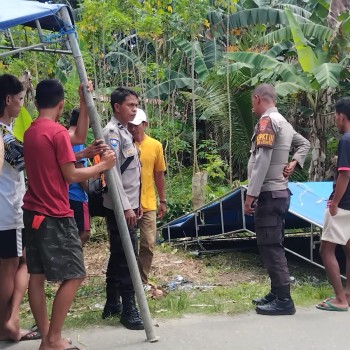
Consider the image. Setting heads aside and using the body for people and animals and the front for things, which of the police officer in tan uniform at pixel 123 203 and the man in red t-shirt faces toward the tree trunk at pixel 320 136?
the man in red t-shirt

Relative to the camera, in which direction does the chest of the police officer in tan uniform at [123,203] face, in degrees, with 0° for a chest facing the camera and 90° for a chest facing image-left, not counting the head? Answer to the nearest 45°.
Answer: approximately 315°

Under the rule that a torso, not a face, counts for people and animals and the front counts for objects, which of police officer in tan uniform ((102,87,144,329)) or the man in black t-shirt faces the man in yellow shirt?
the man in black t-shirt

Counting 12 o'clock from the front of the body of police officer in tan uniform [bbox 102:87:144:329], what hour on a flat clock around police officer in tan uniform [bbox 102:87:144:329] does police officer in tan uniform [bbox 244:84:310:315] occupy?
police officer in tan uniform [bbox 244:84:310:315] is roughly at 10 o'clock from police officer in tan uniform [bbox 102:87:144:329].

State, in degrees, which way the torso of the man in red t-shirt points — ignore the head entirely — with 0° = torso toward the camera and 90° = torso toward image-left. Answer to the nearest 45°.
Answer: approximately 225°

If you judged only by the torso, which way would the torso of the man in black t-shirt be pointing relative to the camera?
to the viewer's left

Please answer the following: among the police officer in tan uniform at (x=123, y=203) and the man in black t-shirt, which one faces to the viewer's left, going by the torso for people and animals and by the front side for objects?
the man in black t-shirt

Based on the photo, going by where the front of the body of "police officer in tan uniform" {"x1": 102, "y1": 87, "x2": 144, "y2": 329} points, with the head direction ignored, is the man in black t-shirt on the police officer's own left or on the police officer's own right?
on the police officer's own left

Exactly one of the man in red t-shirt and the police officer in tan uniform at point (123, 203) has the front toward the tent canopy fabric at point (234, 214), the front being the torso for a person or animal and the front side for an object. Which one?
the man in red t-shirt
